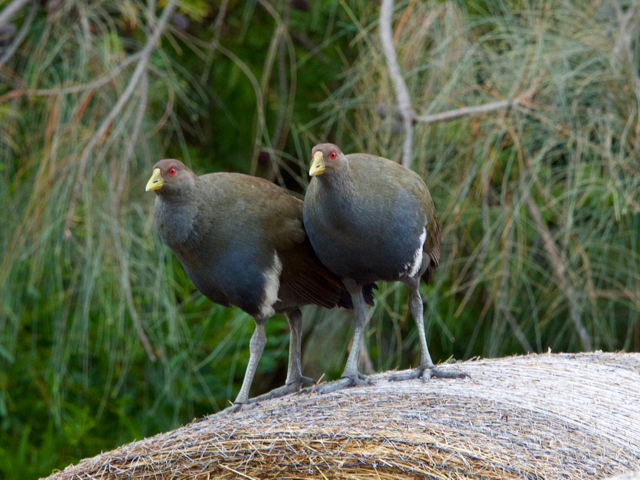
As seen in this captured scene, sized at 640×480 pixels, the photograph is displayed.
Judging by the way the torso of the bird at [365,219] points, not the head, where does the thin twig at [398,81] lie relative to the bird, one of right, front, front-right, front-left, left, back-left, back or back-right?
back-right

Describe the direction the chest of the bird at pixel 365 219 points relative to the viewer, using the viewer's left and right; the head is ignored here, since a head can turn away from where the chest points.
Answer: facing the viewer and to the left of the viewer

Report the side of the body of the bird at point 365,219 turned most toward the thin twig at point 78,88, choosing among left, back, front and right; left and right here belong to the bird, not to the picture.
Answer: right

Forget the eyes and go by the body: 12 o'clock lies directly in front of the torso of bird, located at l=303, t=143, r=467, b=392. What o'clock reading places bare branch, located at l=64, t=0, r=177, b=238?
The bare branch is roughly at 3 o'clock from the bird.

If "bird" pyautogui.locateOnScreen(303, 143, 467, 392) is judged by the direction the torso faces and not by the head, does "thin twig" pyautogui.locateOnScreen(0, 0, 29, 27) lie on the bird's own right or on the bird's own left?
on the bird's own right

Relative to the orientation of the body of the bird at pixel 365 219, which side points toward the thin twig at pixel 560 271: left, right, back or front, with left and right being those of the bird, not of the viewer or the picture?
back

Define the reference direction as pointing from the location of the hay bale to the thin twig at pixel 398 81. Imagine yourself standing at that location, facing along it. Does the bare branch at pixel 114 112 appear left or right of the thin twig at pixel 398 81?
left
